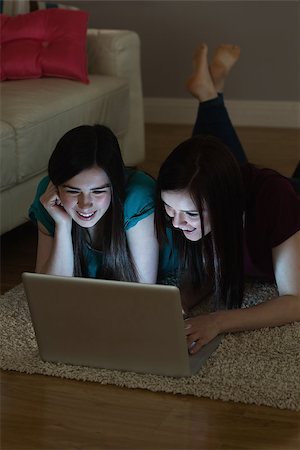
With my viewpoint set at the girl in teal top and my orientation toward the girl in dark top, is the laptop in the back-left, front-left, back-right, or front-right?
front-right

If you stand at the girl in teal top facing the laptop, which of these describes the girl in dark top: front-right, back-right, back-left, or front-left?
front-left

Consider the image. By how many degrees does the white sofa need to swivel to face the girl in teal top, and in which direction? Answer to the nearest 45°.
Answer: approximately 45° to its right

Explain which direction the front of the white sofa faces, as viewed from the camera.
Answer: facing the viewer and to the right of the viewer

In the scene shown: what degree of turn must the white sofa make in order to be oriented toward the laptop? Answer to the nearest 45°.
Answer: approximately 45° to its right

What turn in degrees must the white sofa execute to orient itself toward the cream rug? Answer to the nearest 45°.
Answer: approximately 45° to its right

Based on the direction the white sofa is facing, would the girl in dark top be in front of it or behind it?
in front
